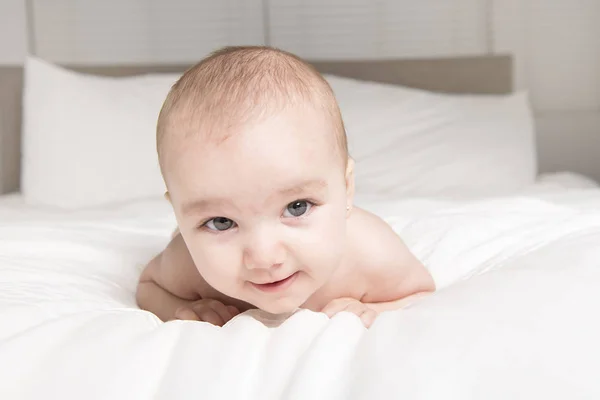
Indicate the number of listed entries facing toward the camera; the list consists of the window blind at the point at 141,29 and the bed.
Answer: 2

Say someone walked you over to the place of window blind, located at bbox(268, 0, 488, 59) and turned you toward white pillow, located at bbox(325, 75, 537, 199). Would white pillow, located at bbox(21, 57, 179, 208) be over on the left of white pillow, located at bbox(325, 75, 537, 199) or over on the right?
right

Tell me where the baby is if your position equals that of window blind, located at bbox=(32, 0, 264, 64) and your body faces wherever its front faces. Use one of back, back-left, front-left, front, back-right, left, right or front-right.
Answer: front

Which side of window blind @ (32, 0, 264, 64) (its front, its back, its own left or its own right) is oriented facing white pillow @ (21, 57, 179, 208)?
front

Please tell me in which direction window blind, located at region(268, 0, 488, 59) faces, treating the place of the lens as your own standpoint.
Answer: facing the viewer

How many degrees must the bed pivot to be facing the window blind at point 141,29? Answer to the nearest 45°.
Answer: approximately 180°

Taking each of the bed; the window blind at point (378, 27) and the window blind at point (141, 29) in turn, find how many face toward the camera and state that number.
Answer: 3

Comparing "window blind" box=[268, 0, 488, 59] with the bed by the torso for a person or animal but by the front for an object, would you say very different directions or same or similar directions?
same or similar directions

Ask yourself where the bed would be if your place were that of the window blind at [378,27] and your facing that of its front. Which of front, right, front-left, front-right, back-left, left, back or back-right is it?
front

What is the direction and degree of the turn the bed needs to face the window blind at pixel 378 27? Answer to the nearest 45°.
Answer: approximately 180°

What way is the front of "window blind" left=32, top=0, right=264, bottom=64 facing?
toward the camera

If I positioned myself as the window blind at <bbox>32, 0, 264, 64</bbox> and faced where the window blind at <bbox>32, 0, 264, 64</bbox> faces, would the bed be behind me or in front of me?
in front
